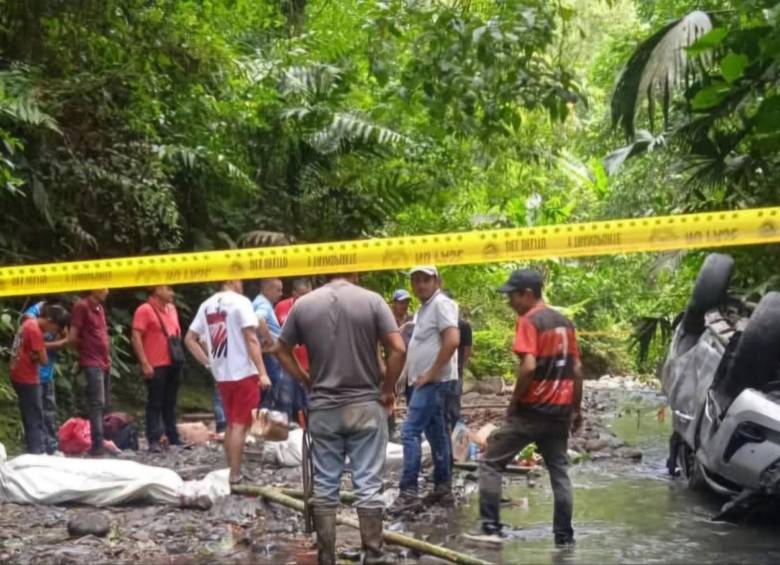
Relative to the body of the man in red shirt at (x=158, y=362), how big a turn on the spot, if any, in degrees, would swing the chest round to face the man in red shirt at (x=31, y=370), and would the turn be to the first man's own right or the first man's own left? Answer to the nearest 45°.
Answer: approximately 90° to the first man's own right

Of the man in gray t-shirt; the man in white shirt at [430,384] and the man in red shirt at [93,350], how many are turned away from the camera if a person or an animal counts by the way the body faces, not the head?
1

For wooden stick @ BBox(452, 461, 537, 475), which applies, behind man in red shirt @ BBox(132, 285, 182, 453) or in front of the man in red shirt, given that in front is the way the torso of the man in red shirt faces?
in front

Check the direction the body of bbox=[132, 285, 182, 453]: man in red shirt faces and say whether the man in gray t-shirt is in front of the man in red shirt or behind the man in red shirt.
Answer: in front

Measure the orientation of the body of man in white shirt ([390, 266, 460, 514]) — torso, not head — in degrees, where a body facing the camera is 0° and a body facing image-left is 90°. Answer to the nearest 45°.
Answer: approximately 45°

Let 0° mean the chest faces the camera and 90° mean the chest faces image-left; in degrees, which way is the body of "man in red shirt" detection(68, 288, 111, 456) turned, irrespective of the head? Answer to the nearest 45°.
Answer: approximately 315°

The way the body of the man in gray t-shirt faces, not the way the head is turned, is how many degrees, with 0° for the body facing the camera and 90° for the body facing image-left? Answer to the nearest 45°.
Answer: approximately 180°
